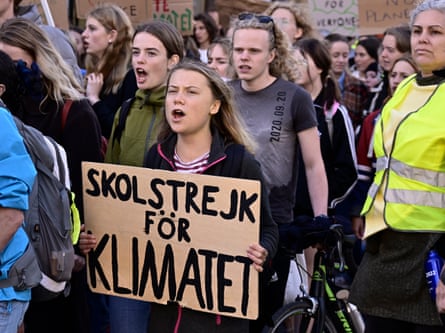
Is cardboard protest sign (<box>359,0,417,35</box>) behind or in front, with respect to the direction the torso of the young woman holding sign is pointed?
behind

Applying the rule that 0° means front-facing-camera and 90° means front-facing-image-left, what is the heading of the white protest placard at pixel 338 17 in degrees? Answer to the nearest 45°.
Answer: approximately 0°

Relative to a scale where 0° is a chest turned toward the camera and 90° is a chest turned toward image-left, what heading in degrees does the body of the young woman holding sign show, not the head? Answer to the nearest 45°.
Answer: approximately 45°

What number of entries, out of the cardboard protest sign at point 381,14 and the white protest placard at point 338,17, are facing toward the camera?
2

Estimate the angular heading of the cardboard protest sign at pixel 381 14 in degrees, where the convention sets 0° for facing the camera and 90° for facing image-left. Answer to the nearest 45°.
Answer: approximately 0°

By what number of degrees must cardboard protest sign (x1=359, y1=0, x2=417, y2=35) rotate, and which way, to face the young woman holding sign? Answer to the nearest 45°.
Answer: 0° — it already faces them

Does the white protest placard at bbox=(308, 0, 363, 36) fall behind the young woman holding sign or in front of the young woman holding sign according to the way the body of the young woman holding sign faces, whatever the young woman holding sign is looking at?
behind

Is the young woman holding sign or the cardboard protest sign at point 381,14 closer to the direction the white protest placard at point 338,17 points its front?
the young woman holding sign

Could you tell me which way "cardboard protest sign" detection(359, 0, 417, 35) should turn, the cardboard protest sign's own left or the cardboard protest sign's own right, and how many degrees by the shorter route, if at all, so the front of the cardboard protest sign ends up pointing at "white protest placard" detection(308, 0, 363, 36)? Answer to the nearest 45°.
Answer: approximately 135° to the cardboard protest sign's own right

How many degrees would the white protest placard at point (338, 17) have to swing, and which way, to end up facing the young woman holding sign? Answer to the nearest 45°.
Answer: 0° — it already faces them
